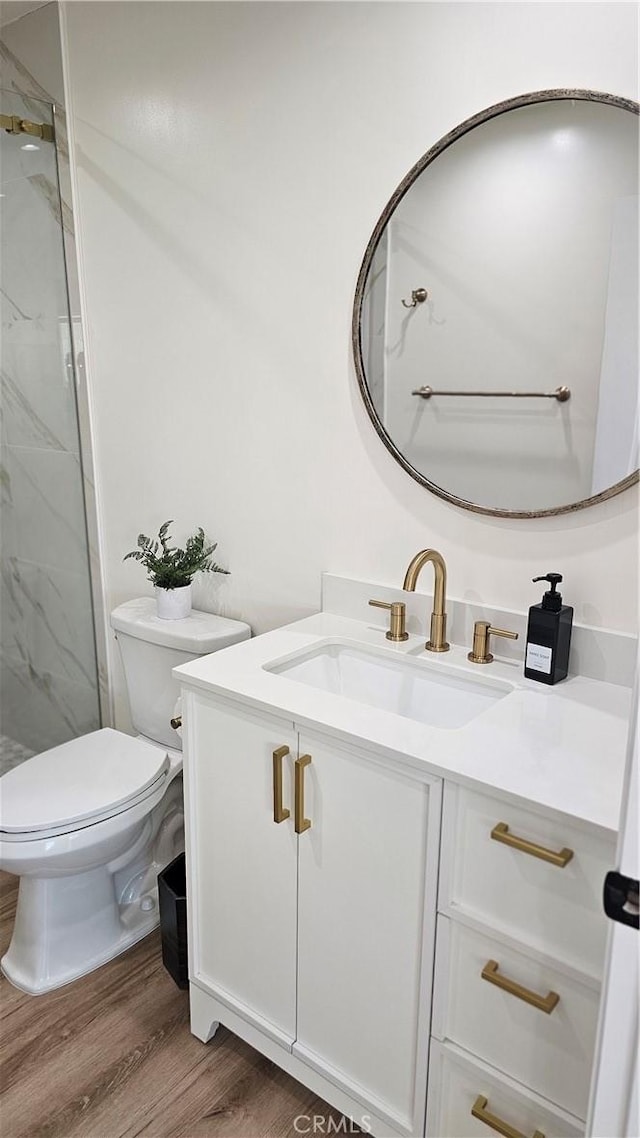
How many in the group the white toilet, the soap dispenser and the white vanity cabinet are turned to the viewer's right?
0

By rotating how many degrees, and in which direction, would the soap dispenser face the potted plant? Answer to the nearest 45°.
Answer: approximately 45° to its right

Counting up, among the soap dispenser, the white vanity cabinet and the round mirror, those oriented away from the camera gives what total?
0

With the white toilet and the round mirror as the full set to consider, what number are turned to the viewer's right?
0

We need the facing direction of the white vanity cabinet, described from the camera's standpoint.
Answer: facing the viewer and to the left of the viewer

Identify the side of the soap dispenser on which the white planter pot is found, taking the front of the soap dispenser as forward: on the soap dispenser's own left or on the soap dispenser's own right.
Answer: on the soap dispenser's own right

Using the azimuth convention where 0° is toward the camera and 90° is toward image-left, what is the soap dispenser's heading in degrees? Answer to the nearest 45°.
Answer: approximately 45°

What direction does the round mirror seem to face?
toward the camera

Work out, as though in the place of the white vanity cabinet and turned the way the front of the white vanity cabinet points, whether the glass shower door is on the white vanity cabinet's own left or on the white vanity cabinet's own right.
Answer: on the white vanity cabinet's own right

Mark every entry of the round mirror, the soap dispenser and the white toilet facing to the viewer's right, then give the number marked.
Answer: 0

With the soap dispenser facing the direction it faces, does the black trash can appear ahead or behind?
ahead
